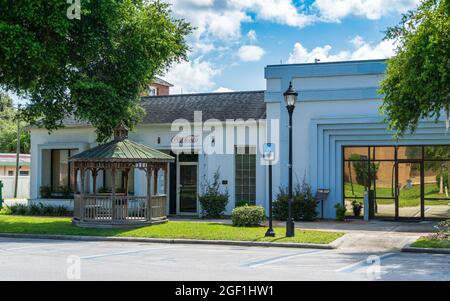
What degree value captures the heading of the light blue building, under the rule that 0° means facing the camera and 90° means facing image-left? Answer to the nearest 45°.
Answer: approximately 0°

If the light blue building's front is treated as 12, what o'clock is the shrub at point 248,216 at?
The shrub is roughly at 1 o'clock from the light blue building.

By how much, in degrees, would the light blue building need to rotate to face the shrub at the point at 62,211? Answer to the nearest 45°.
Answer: approximately 90° to its right

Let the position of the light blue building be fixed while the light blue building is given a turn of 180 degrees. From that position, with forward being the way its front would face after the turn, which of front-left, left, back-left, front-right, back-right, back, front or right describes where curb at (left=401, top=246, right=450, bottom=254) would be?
back

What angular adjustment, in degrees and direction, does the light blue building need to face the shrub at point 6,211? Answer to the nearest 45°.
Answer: approximately 90° to its right

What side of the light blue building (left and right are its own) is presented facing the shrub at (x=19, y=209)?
right

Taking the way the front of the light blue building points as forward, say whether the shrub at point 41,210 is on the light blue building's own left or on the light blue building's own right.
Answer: on the light blue building's own right
